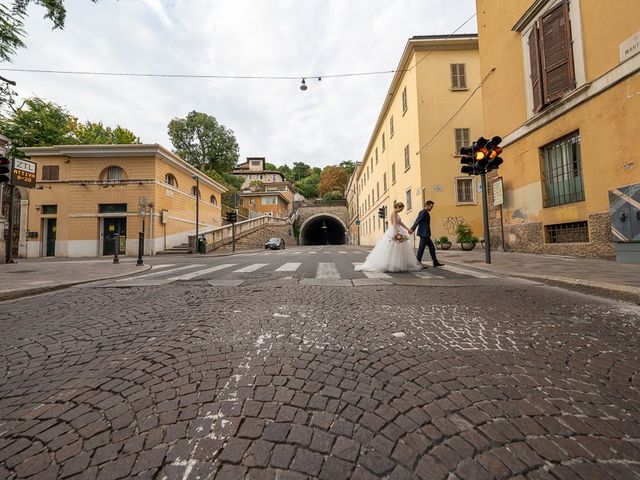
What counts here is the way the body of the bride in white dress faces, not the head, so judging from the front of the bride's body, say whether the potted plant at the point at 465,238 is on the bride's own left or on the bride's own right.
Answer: on the bride's own left

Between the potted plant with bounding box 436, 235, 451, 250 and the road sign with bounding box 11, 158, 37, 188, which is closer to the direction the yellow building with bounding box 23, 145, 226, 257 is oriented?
the road sign

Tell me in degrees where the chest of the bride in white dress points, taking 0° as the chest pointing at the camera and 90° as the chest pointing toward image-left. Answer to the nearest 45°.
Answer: approximately 270°

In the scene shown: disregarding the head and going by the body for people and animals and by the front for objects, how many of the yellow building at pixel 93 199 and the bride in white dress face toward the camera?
1

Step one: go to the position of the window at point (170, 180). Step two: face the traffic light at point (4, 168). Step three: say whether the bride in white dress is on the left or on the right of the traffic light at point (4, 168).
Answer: left

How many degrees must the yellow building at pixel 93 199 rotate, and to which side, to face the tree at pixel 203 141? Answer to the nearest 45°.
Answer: approximately 135° to its left

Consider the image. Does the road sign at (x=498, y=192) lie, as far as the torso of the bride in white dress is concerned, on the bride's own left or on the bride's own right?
on the bride's own left

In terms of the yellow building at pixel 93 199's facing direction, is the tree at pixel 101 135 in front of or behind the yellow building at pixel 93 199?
behind

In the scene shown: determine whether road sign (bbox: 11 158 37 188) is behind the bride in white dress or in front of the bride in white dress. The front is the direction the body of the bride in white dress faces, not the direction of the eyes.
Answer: behind
